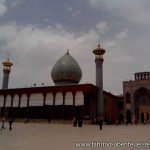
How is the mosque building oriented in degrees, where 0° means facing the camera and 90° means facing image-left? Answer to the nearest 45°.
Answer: approximately 45°

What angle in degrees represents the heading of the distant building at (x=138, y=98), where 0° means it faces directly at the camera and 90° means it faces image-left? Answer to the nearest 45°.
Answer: approximately 0°

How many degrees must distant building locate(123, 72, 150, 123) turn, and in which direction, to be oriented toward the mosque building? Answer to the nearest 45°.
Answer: approximately 45° to its right
